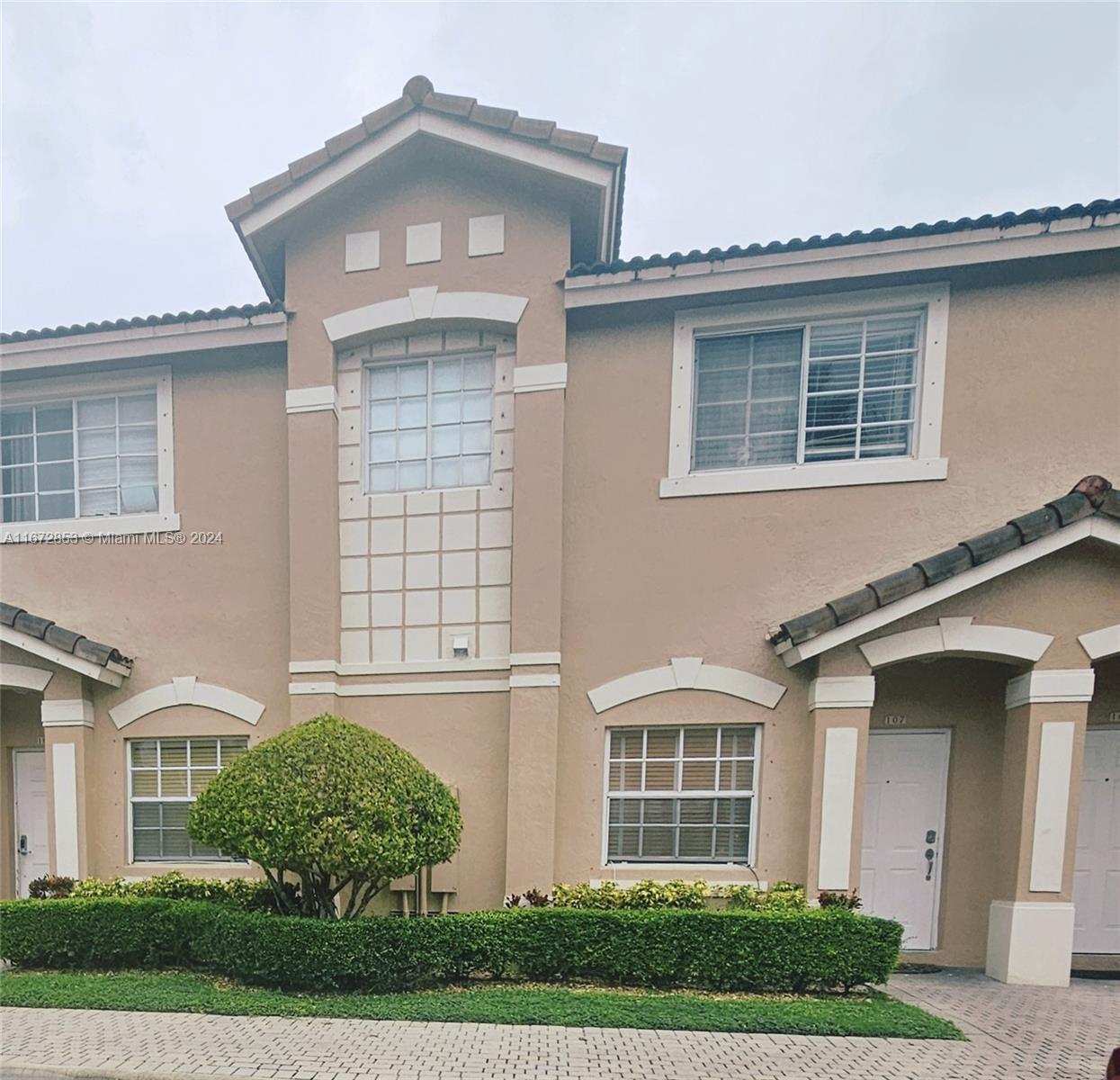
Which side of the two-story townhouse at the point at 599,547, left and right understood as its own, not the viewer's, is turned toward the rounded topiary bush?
front

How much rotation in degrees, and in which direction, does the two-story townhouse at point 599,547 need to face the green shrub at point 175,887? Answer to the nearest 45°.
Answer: approximately 90° to its right

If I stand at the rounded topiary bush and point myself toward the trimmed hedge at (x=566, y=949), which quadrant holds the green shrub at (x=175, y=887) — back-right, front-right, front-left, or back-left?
back-left

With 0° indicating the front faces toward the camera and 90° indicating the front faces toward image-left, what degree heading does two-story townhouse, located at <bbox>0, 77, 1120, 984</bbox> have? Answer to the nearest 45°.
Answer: approximately 0°
